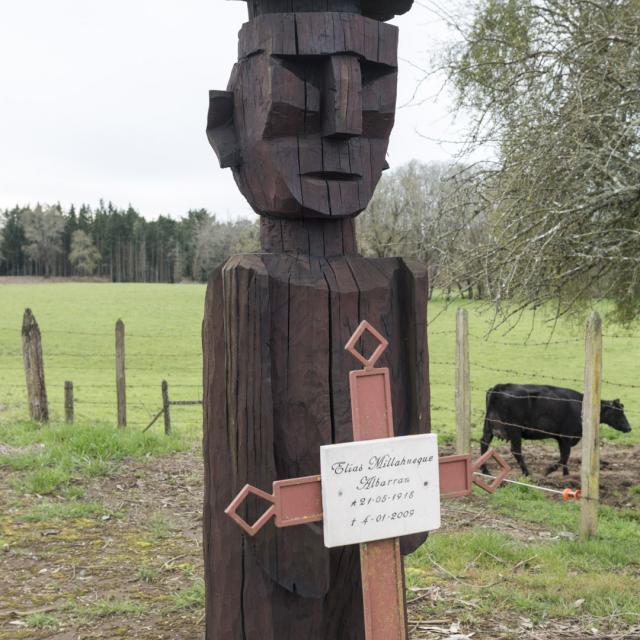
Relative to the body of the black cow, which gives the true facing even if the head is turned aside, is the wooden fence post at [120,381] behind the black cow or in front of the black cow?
behind

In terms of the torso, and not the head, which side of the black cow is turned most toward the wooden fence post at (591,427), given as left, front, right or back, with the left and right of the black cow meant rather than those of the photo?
right

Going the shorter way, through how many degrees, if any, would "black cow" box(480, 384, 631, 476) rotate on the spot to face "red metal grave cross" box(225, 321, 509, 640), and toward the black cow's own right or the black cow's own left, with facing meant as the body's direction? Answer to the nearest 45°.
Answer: approximately 90° to the black cow's own right

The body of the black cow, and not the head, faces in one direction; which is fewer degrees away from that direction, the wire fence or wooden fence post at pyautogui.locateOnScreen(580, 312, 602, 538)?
the wooden fence post

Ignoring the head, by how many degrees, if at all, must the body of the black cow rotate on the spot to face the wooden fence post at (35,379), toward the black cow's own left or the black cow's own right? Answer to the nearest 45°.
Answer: approximately 180°

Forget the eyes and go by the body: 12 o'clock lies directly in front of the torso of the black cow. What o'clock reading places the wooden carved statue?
The wooden carved statue is roughly at 3 o'clock from the black cow.

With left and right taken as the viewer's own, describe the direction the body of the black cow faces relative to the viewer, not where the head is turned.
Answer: facing to the right of the viewer
